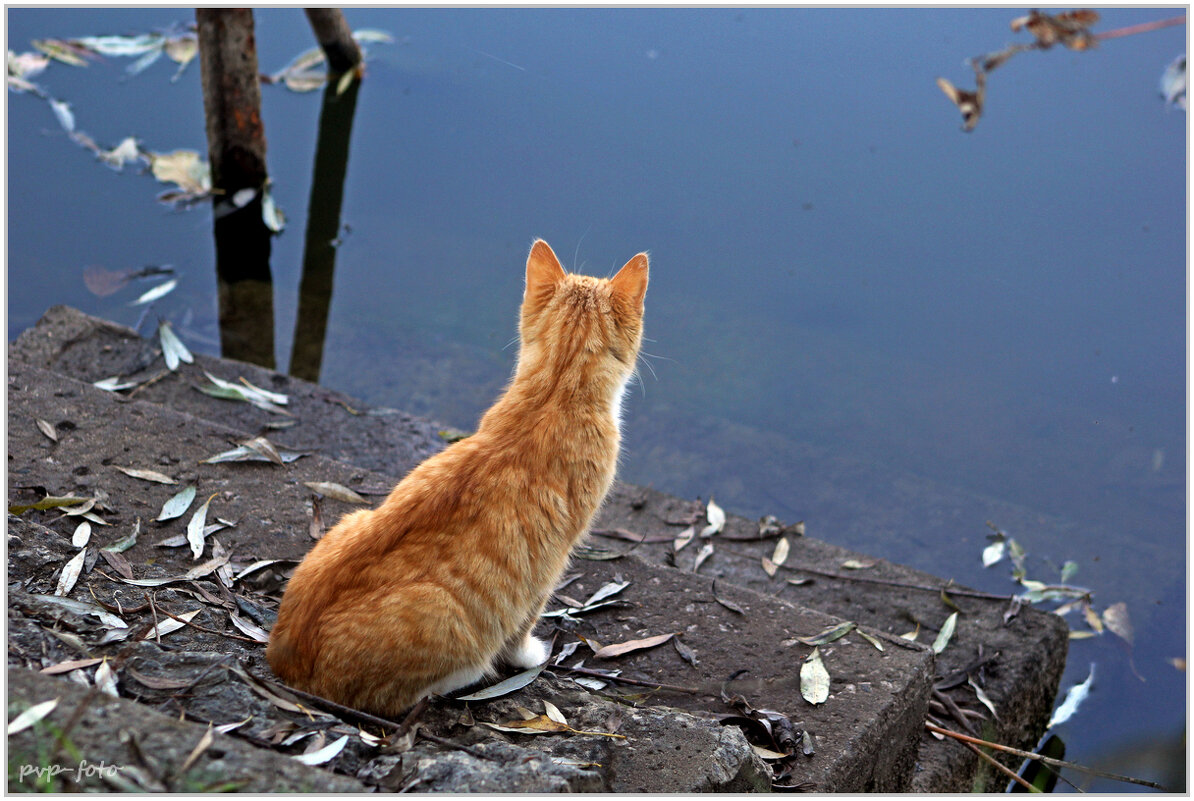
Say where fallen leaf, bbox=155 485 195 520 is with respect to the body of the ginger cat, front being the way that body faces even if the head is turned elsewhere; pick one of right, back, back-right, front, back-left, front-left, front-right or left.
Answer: left

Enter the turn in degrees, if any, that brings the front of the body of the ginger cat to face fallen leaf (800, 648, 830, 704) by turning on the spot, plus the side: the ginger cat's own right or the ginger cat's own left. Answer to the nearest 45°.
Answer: approximately 45° to the ginger cat's own right

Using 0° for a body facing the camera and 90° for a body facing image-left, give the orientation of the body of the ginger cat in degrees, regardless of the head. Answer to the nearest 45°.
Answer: approximately 225°

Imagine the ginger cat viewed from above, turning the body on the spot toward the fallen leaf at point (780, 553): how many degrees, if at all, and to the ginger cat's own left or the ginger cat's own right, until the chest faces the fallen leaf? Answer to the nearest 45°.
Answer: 0° — it already faces it

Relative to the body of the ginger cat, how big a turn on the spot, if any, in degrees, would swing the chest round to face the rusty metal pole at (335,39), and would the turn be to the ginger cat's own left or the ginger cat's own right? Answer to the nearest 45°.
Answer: approximately 45° to the ginger cat's own left

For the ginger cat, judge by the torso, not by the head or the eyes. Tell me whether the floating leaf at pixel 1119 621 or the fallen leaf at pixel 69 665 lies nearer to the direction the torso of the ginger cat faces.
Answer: the floating leaf

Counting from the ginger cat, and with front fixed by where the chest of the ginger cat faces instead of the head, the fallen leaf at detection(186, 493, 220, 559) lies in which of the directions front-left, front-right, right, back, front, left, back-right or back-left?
left

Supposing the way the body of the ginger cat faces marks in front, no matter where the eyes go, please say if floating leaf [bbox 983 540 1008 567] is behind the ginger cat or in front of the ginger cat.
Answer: in front

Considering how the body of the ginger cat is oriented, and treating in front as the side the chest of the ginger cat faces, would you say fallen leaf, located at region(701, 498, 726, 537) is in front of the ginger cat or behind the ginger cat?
in front

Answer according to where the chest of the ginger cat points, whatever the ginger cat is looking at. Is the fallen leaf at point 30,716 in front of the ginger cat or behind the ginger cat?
behind

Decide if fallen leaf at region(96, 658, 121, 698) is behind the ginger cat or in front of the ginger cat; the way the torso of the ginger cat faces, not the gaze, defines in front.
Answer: behind
